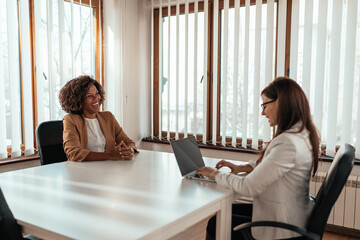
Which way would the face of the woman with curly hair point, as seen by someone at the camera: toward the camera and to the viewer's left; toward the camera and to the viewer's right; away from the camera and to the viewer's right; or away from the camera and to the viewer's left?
toward the camera and to the viewer's right

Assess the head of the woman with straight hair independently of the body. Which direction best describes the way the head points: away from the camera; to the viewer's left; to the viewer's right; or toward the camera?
to the viewer's left

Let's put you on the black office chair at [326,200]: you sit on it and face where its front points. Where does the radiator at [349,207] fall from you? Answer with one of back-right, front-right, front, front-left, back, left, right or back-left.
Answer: right

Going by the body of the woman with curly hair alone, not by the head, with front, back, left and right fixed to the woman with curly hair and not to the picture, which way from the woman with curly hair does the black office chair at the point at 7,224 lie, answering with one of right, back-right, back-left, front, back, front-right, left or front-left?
front-right

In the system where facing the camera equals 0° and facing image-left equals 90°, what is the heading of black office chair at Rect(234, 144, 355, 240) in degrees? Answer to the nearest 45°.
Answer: approximately 90°

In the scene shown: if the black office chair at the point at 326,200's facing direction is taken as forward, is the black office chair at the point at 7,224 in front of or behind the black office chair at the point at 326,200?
in front

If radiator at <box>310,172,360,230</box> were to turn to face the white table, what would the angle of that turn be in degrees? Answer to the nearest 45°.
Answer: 0° — it already faces it

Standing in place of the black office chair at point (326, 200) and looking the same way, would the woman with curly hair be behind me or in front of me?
in front

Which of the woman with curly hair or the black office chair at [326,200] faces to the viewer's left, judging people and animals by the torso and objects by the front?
the black office chair

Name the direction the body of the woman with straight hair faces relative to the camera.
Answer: to the viewer's left

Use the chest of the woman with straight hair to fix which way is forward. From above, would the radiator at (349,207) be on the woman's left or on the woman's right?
on the woman's right
